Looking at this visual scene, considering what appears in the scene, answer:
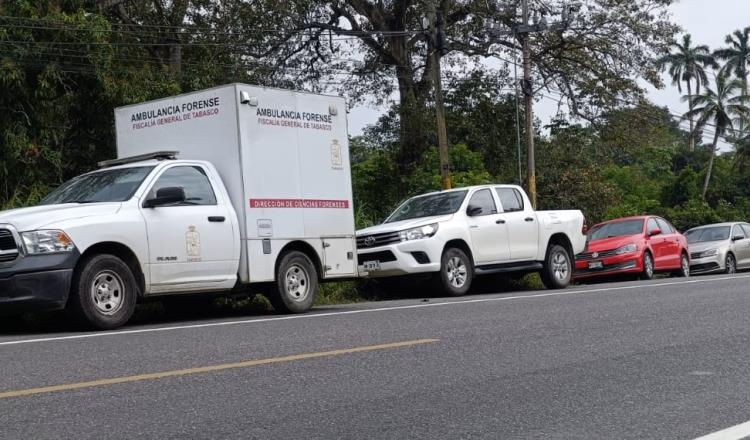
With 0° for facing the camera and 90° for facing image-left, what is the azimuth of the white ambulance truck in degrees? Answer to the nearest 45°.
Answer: approximately 45°

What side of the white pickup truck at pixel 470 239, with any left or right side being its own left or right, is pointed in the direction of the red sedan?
back

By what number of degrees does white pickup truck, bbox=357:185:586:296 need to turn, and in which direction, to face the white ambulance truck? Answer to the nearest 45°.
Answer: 0° — it already faces it

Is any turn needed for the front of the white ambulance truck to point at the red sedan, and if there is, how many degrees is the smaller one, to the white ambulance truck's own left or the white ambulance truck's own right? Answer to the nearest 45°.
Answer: approximately 180°

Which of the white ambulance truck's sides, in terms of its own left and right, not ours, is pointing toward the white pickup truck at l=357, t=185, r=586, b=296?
back

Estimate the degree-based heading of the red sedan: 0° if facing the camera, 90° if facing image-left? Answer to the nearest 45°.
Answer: approximately 45°
